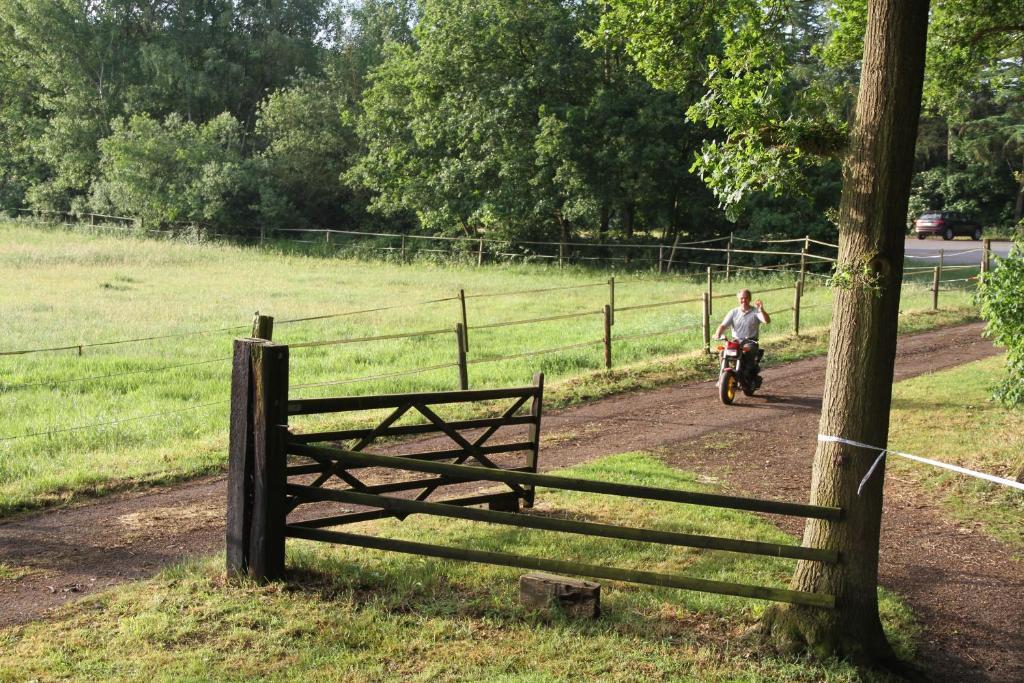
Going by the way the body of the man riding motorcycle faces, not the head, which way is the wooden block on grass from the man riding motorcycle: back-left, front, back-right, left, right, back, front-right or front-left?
front

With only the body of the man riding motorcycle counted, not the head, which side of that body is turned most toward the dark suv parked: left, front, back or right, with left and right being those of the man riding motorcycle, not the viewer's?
back

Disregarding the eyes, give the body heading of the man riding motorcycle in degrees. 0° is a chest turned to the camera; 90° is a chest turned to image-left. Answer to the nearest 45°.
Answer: approximately 0°

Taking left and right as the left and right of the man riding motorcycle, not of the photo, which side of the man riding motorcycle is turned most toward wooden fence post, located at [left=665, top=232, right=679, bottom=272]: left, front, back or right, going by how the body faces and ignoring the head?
back

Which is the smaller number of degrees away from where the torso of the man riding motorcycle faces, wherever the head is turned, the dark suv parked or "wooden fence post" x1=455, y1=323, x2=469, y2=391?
the wooden fence post

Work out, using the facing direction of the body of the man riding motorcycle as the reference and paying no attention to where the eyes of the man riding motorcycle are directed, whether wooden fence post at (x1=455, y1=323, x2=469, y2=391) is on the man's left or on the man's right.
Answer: on the man's right

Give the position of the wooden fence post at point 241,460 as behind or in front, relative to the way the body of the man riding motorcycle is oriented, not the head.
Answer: in front

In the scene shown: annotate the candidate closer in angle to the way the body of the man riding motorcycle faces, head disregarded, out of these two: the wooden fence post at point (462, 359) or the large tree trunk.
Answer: the large tree trunk

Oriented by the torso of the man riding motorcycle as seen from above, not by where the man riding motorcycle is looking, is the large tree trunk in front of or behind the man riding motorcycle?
in front

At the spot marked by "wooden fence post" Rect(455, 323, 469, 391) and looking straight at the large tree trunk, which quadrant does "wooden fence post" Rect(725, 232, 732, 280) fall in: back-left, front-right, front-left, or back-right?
back-left

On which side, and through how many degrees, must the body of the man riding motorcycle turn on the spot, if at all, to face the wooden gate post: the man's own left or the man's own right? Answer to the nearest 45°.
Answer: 0° — they already face it

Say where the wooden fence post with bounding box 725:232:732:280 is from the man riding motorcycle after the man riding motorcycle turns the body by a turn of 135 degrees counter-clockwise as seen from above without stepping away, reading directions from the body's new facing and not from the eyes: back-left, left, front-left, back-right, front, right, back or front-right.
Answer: front-left

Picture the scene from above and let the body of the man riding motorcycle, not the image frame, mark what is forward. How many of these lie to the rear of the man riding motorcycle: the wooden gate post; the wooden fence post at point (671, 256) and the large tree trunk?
1
